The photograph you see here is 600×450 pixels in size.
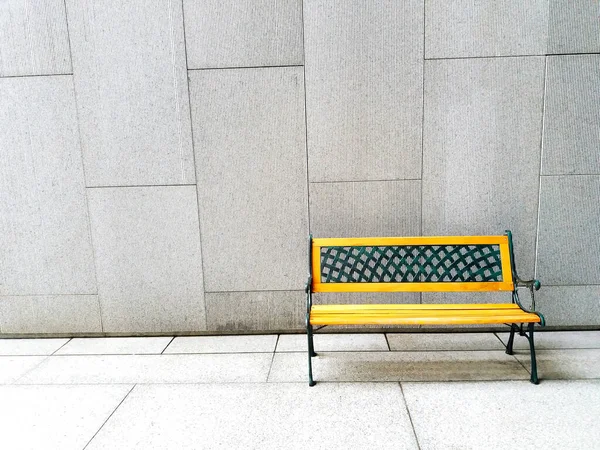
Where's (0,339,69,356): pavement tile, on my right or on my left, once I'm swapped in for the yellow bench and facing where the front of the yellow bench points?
on my right

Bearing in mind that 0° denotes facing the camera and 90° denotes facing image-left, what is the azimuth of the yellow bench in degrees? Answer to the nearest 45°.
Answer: approximately 0°

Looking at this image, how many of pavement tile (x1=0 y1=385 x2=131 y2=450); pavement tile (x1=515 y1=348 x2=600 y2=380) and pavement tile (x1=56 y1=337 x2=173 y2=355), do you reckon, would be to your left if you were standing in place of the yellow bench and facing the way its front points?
1

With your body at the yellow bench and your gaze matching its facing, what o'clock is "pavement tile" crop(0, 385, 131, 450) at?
The pavement tile is roughly at 2 o'clock from the yellow bench.

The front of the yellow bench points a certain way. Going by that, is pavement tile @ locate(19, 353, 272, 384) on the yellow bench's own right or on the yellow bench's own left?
on the yellow bench's own right

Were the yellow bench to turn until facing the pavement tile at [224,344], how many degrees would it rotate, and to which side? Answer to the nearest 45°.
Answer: approximately 90° to its right

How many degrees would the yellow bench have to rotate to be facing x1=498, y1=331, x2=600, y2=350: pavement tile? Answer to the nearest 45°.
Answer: approximately 90° to its left

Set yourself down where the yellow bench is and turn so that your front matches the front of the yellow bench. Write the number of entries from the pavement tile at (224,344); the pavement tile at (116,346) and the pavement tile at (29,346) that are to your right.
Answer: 3

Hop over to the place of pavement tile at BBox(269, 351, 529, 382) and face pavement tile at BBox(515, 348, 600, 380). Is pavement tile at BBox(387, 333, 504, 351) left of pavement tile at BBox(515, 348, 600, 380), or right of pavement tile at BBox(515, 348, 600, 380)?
left

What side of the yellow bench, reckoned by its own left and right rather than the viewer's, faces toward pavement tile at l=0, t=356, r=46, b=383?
right

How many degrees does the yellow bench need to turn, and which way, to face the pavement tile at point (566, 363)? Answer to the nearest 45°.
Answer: approximately 90° to its left
